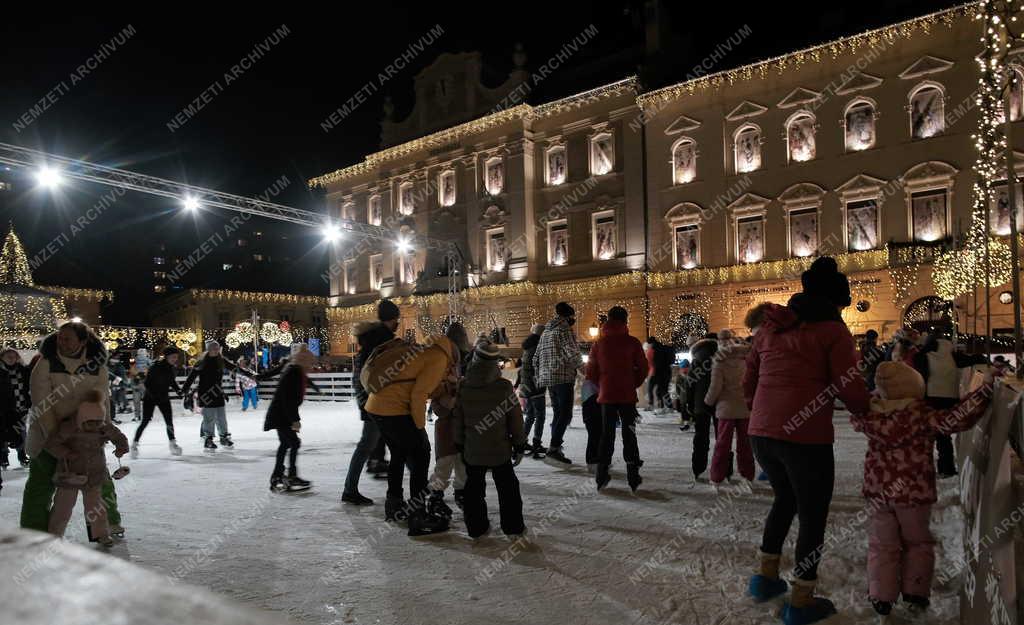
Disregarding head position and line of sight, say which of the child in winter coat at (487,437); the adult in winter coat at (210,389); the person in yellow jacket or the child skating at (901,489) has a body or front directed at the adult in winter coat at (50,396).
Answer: the adult in winter coat at (210,389)

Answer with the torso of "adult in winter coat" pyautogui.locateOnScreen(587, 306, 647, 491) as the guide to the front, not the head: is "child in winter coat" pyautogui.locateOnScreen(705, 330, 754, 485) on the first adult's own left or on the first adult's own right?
on the first adult's own right

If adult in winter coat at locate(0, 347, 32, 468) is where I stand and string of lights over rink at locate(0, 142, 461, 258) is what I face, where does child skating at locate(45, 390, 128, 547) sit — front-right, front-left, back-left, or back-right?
back-right

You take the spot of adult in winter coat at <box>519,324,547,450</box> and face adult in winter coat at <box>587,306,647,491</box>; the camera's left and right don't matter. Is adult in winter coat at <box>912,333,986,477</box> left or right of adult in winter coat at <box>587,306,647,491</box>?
left

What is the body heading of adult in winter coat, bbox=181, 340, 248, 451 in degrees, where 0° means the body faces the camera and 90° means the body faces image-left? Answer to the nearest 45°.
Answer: approximately 0°

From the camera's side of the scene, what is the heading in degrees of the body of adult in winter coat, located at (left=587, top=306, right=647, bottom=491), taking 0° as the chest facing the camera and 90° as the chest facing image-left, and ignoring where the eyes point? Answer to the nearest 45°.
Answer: approximately 180°

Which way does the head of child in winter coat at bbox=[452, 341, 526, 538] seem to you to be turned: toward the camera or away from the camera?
away from the camera

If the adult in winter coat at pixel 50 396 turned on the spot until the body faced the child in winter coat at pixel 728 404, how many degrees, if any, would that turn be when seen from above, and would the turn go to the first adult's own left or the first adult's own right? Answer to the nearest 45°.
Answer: approximately 90° to the first adult's own left

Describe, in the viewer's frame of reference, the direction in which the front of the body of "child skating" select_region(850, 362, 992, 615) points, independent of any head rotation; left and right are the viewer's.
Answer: facing away from the viewer
